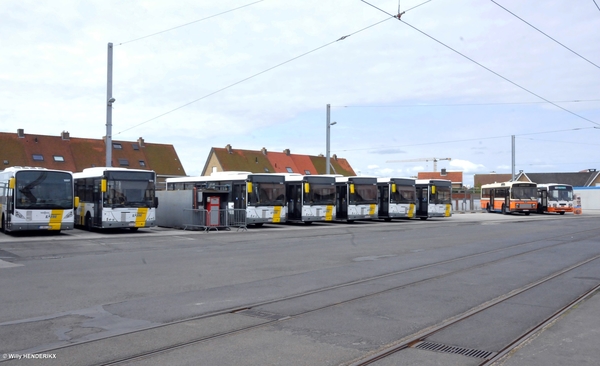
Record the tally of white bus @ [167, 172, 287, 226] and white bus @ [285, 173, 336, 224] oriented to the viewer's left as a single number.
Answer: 0

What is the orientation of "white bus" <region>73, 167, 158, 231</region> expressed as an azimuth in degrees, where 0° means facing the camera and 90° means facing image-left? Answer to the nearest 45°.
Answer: approximately 315°

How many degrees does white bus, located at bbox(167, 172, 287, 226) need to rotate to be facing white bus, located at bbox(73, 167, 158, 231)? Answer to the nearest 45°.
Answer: approximately 90° to its right

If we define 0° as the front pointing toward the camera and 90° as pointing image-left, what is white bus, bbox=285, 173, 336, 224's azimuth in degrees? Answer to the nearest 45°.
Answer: approximately 315°

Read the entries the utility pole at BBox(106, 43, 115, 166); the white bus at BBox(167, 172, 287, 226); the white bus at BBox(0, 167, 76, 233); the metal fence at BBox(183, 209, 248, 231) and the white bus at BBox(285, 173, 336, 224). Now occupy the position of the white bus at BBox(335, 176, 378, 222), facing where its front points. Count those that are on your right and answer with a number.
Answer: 5

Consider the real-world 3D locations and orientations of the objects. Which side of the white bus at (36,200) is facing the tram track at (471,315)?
front

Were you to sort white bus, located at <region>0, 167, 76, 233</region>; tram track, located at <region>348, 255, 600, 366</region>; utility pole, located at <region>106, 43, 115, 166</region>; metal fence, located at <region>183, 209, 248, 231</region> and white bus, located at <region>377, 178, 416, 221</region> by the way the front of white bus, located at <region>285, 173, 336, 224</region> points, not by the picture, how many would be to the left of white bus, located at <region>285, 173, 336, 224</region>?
1

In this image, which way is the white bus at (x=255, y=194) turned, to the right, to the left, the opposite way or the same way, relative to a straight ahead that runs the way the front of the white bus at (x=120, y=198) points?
the same way

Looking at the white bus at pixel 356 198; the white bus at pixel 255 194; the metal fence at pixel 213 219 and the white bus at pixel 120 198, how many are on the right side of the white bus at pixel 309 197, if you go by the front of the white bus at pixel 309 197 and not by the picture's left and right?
3

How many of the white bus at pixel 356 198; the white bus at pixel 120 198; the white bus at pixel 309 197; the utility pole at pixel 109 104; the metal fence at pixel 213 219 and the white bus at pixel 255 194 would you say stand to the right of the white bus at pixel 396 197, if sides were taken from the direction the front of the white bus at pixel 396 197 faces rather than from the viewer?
6

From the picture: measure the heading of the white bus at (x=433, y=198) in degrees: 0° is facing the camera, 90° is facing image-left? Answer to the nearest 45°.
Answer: approximately 315°

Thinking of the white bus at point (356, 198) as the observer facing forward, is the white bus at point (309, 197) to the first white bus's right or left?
on its right

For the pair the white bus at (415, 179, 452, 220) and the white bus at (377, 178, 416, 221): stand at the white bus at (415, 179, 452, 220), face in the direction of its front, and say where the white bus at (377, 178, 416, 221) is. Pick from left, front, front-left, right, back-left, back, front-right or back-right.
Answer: right

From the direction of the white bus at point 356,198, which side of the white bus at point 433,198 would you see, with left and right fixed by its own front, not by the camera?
right

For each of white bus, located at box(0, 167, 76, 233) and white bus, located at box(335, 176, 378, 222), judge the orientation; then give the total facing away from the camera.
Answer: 0

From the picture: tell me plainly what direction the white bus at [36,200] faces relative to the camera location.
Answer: facing the viewer

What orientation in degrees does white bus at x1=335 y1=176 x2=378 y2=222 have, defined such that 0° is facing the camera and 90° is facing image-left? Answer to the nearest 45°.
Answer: approximately 315°

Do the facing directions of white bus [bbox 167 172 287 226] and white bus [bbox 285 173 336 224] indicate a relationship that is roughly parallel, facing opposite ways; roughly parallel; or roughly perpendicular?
roughly parallel

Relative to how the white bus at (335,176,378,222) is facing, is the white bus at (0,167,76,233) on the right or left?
on its right

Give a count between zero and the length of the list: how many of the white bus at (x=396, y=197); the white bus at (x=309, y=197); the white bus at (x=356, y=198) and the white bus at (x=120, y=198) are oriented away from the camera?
0

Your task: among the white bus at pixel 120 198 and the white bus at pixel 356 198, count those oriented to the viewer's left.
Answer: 0

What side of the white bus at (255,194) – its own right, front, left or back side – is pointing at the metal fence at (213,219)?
right

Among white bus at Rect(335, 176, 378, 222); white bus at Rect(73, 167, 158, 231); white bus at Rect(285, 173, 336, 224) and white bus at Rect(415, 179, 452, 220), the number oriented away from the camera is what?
0

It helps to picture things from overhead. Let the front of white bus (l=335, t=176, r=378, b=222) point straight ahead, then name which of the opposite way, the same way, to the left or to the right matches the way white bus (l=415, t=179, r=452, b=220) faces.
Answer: the same way
